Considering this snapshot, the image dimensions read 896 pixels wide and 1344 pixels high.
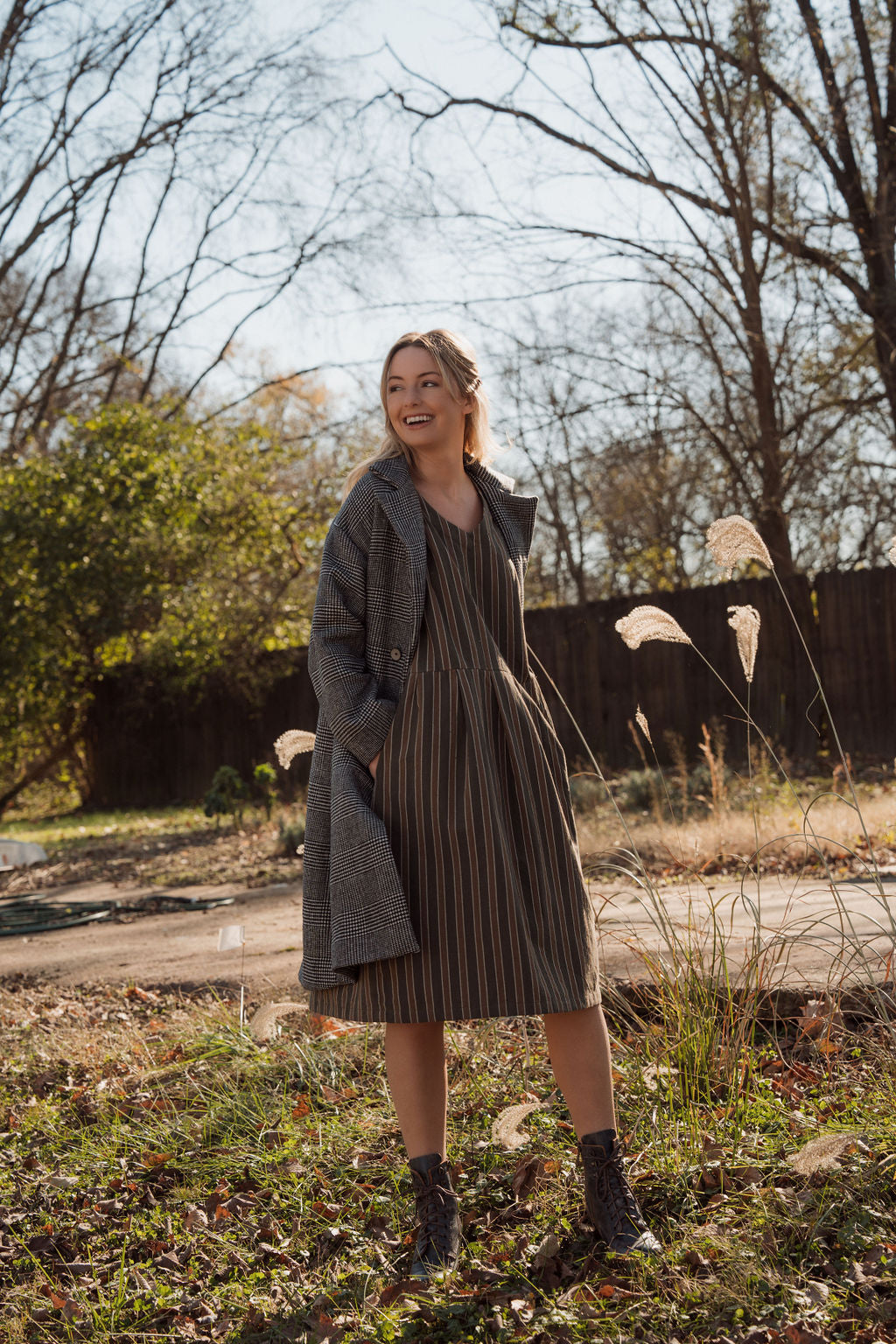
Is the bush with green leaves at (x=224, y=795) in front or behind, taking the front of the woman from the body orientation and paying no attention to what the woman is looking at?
behind

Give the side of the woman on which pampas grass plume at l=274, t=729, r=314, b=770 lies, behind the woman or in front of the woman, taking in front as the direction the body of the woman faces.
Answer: behind

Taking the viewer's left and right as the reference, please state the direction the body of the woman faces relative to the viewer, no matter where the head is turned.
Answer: facing the viewer and to the right of the viewer

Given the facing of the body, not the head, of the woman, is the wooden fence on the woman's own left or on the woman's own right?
on the woman's own left

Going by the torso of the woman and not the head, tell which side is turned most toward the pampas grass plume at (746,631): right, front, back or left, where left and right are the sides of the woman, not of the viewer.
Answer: left

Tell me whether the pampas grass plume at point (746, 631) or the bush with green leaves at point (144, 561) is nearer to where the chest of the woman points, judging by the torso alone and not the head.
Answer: the pampas grass plume

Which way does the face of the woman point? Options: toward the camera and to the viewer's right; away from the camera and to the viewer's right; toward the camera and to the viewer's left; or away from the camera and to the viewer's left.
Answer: toward the camera and to the viewer's left

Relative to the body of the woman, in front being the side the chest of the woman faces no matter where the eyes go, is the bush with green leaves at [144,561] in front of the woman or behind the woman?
behind
